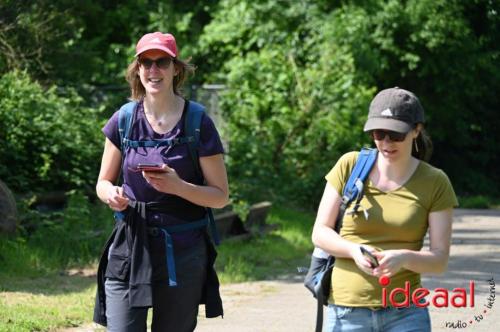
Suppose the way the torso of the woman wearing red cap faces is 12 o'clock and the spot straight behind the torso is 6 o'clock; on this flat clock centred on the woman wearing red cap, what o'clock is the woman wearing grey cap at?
The woman wearing grey cap is roughly at 10 o'clock from the woman wearing red cap.

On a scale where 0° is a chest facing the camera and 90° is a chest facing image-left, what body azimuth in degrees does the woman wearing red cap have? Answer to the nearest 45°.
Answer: approximately 0°

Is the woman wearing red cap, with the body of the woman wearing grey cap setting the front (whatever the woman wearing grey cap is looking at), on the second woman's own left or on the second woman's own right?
on the second woman's own right

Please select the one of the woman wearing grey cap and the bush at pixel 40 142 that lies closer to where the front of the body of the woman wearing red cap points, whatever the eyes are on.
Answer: the woman wearing grey cap

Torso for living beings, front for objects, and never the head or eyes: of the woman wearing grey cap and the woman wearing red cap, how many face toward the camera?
2
